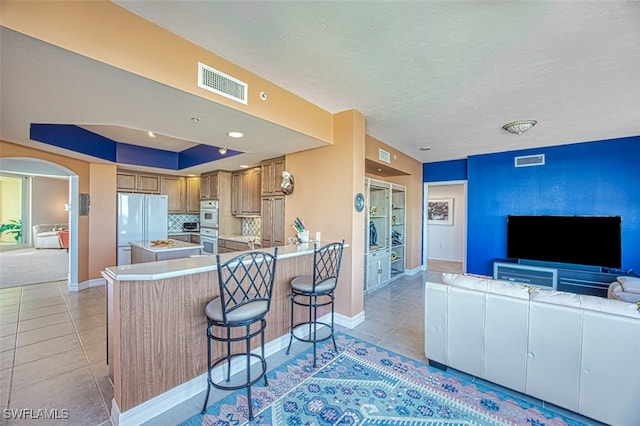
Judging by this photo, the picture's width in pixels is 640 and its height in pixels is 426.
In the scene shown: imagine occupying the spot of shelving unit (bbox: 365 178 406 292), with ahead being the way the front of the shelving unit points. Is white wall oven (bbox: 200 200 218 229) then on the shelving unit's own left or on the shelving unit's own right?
on the shelving unit's own right

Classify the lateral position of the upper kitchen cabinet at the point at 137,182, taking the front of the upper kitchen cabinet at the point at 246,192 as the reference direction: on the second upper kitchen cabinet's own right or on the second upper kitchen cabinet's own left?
on the second upper kitchen cabinet's own right

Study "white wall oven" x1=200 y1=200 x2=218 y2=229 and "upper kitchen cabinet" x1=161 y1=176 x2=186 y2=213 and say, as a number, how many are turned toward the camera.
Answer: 2

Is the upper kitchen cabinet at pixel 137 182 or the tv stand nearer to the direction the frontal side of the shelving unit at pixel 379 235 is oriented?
the tv stand

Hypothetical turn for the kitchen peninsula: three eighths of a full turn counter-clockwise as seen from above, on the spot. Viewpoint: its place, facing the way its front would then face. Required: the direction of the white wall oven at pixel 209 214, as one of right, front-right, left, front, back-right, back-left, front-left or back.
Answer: front

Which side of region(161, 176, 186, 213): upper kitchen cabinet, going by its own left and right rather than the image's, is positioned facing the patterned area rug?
front

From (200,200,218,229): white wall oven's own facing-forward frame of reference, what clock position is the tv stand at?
The tv stand is roughly at 10 o'clock from the white wall oven.

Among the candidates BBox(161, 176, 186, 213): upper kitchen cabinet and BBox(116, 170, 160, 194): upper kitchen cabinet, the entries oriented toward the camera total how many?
2

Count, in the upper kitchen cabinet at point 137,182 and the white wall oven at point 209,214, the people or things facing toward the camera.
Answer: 2
